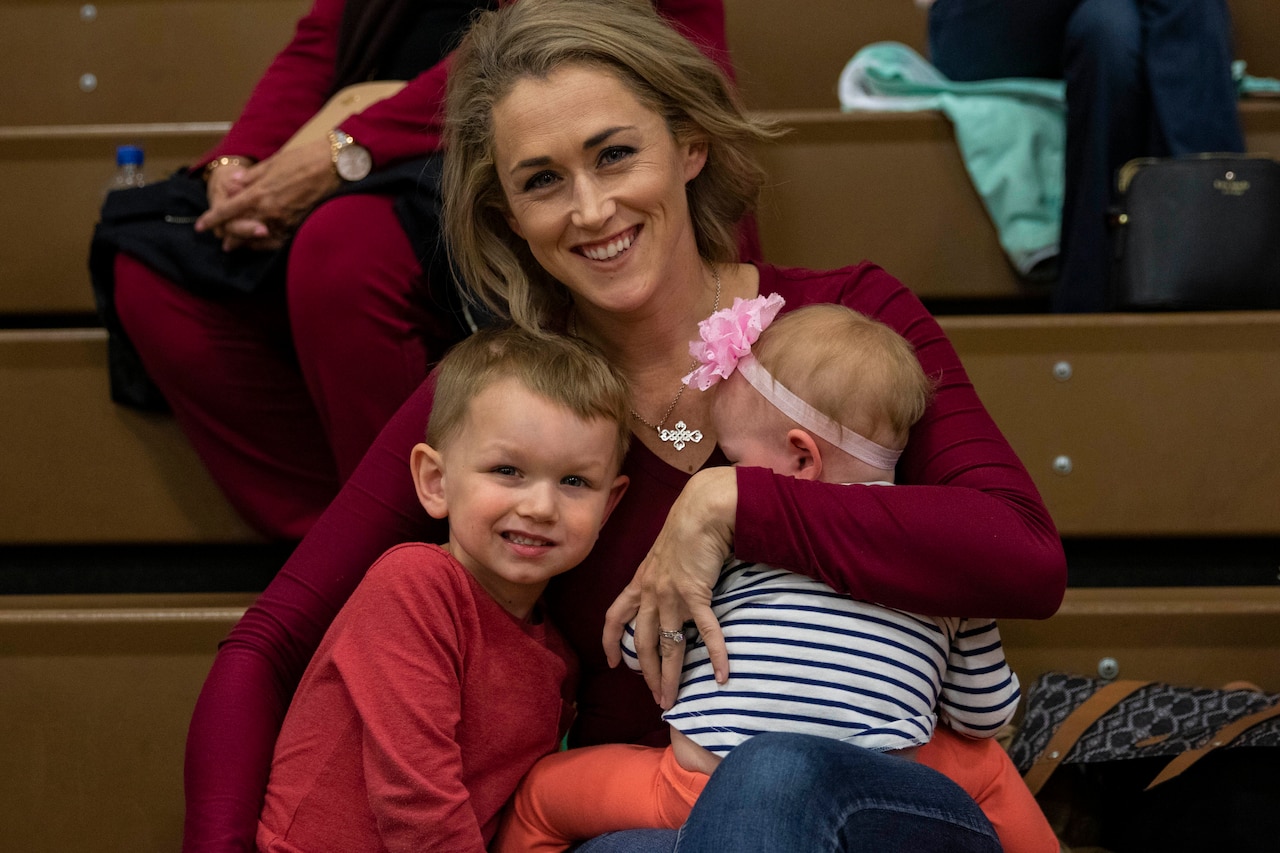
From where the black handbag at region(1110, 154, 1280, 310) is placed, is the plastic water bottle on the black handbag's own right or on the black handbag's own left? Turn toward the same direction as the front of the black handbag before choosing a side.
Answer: on the black handbag's own right

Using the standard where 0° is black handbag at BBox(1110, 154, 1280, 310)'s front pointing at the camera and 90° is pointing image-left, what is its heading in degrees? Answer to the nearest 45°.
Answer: approximately 0°

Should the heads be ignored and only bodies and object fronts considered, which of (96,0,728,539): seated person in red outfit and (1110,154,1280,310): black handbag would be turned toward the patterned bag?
the black handbag

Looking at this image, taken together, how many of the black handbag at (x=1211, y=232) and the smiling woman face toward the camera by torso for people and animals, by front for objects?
2

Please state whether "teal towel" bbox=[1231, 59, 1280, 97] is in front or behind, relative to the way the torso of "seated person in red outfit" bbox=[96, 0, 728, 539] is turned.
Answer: behind

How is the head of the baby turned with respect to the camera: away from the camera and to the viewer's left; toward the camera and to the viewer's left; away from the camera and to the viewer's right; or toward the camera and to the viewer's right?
away from the camera and to the viewer's left

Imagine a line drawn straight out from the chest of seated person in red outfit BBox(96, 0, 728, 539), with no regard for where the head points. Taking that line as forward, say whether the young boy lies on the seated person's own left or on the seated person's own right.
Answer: on the seated person's own left
